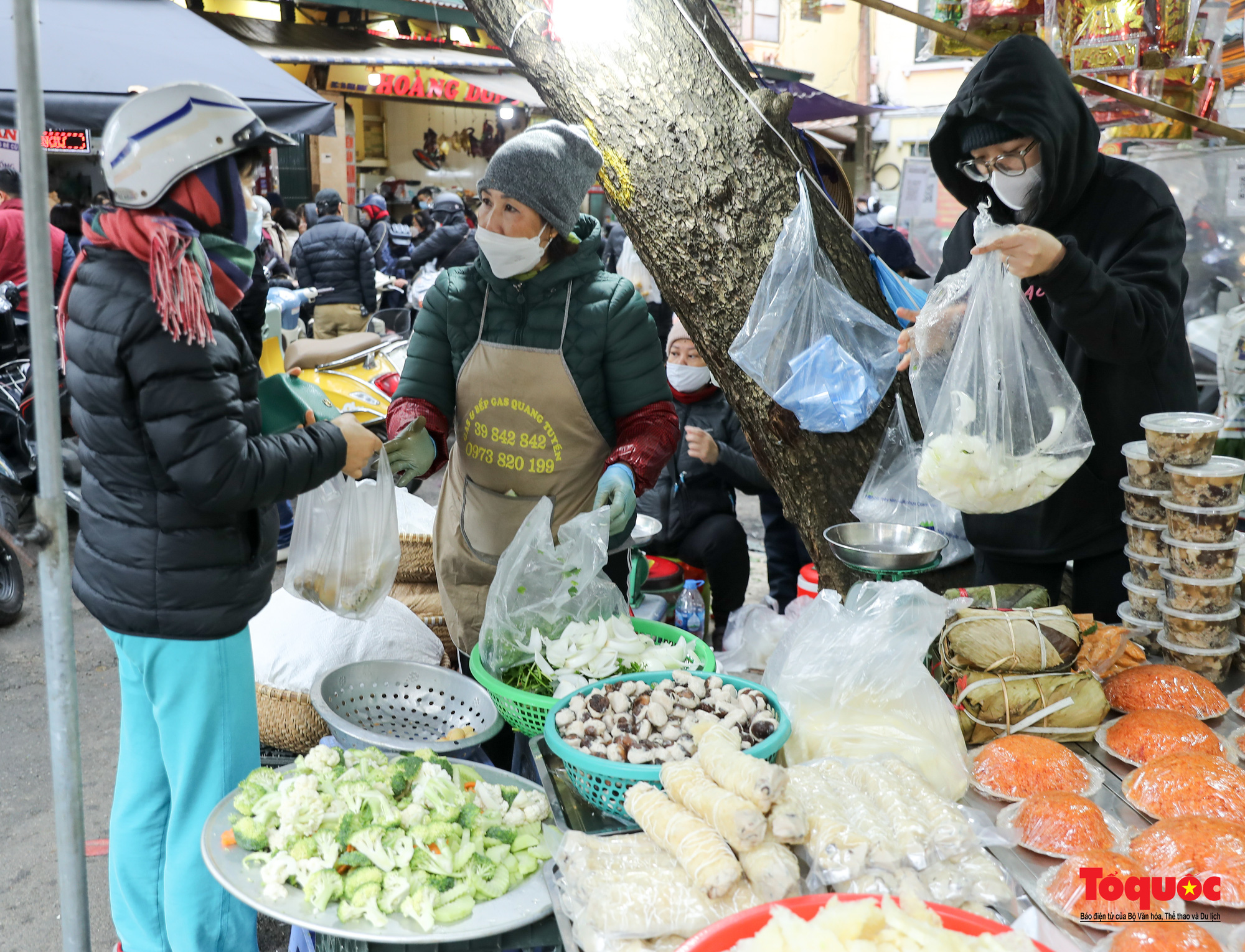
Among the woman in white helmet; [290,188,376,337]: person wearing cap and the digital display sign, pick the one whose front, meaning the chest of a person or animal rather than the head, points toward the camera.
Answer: the digital display sign

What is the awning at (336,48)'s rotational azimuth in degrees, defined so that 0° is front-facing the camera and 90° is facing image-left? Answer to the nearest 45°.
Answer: approximately 315°

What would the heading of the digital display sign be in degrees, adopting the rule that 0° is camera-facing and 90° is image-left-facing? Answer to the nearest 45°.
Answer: approximately 0°

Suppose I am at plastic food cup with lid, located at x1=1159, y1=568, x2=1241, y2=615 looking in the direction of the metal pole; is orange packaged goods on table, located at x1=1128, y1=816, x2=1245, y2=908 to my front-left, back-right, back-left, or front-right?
front-left

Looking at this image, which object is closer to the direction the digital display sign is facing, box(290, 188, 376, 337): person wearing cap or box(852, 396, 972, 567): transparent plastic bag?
the transparent plastic bag

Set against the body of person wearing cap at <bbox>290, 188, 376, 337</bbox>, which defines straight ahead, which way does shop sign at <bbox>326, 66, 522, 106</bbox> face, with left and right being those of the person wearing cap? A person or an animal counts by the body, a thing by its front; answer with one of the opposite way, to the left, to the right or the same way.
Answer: the opposite way

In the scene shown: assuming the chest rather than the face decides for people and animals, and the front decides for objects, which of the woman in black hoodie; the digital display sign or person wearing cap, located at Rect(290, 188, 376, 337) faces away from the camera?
the person wearing cap

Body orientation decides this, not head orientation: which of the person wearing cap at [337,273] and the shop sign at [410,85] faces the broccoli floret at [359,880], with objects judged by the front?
the shop sign

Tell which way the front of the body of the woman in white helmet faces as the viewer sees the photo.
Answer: to the viewer's right

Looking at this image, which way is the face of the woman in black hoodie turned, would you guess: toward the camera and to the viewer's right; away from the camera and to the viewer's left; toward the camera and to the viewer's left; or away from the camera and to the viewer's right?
toward the camera and to the viewer's left

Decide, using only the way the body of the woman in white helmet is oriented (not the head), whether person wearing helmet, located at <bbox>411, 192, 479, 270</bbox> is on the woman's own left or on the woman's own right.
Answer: on the woman's own left

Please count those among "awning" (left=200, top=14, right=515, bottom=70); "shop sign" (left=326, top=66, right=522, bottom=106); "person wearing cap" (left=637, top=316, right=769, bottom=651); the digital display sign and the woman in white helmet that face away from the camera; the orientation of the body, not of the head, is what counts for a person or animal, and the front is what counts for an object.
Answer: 0

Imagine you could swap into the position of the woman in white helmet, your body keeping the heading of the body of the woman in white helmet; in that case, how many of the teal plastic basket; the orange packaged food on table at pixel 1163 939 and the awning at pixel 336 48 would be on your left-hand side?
1

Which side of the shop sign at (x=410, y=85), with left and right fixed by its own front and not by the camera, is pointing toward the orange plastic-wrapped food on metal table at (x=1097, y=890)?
front

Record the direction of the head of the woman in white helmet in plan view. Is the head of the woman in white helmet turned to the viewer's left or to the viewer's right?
to the viewer's right

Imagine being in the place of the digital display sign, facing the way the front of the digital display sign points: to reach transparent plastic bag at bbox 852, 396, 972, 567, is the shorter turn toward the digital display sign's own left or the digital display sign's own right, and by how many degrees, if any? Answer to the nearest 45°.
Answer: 0° — it already faces it

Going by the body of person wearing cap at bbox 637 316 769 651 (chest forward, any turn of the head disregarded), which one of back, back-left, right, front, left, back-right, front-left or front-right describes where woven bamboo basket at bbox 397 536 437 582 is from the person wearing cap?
front

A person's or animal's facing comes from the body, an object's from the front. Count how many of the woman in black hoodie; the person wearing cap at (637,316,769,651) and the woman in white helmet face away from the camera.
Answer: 0

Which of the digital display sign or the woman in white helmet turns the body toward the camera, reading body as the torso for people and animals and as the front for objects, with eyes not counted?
the digital display sign

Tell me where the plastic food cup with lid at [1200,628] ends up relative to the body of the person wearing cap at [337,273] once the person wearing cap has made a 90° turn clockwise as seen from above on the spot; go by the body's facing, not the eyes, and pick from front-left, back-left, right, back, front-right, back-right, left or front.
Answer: right
